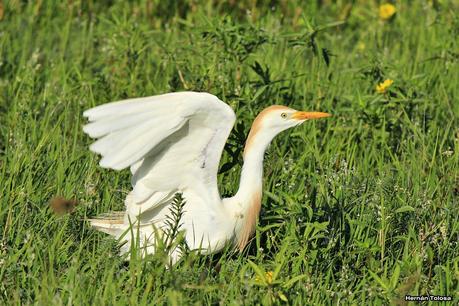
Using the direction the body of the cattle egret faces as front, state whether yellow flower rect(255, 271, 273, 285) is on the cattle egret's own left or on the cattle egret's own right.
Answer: on the cattle egret's own right

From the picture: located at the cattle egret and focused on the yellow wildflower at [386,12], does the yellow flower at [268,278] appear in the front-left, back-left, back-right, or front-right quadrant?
back-right

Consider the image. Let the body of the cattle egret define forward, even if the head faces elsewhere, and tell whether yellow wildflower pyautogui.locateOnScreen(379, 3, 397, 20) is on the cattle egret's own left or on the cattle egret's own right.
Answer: on the cattle egret's own left

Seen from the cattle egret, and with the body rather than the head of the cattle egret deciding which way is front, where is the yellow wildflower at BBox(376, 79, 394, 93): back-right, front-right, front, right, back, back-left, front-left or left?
front-left

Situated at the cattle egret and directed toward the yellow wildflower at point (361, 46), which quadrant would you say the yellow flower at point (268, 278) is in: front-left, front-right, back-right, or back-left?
back-right

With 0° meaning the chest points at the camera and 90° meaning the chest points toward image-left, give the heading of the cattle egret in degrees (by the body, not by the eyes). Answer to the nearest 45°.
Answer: approximately 270°
